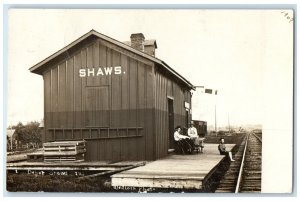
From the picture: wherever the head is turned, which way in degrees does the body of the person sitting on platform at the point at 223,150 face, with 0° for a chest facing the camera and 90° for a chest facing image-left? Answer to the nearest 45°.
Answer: approximately 315°
